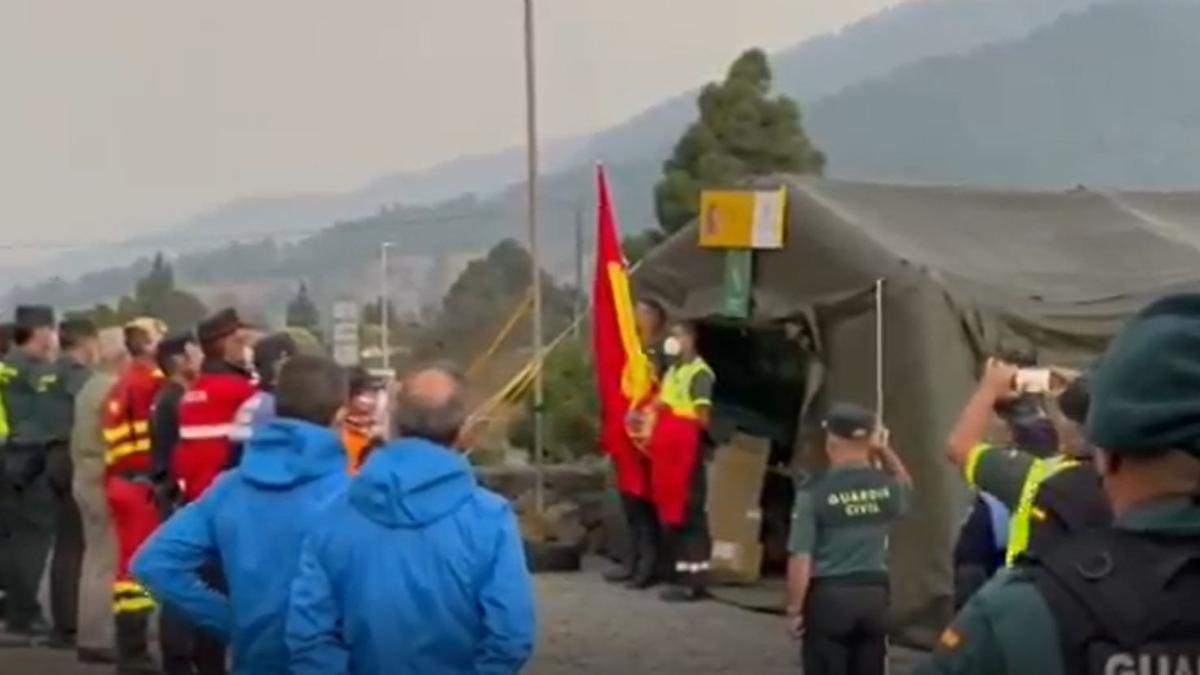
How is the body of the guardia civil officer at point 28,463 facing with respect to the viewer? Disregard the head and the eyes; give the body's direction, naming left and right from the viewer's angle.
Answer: facing to the right of the viewer

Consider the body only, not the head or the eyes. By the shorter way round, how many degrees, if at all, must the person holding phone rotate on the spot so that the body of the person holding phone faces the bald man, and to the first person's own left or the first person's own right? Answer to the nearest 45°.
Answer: approximately 45° to the first person's own left

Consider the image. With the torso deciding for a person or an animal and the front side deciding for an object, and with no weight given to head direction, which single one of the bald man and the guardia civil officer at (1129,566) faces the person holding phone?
the guardia civil officer

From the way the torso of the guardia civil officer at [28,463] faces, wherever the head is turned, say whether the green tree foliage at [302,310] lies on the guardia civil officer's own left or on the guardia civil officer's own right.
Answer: on the guardia civil officer's own left

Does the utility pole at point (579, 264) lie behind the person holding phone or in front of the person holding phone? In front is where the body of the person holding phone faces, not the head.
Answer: in front

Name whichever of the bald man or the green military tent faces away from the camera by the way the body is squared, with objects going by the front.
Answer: the bald man

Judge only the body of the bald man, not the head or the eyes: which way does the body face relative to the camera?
away from the camera

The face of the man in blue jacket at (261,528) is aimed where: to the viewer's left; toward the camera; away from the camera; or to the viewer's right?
away from the camera

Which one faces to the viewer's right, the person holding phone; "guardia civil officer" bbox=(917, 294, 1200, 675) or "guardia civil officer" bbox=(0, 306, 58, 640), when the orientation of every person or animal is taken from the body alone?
"guardia civil officer" bbox=(0, 306, 58, 640)

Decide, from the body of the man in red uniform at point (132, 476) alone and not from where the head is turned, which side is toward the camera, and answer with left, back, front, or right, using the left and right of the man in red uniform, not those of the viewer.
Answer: right

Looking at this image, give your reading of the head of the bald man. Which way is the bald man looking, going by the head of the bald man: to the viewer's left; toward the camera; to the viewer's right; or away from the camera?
away from the camera

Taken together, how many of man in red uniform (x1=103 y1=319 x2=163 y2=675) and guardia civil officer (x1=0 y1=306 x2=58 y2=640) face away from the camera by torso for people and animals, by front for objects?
0

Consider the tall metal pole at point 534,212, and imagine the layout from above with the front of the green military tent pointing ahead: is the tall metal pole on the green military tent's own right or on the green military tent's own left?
on the green military tent's own right

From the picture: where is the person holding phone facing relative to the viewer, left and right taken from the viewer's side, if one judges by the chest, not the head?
facing away from the viewer and to the left of the viewer

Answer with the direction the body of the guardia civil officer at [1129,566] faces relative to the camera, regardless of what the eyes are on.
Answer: away from the camera

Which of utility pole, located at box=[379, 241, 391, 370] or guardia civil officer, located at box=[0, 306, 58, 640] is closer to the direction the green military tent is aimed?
the guardia civil officer

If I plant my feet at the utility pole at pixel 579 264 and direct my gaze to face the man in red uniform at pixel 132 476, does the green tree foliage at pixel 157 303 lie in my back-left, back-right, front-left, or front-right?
back-right
